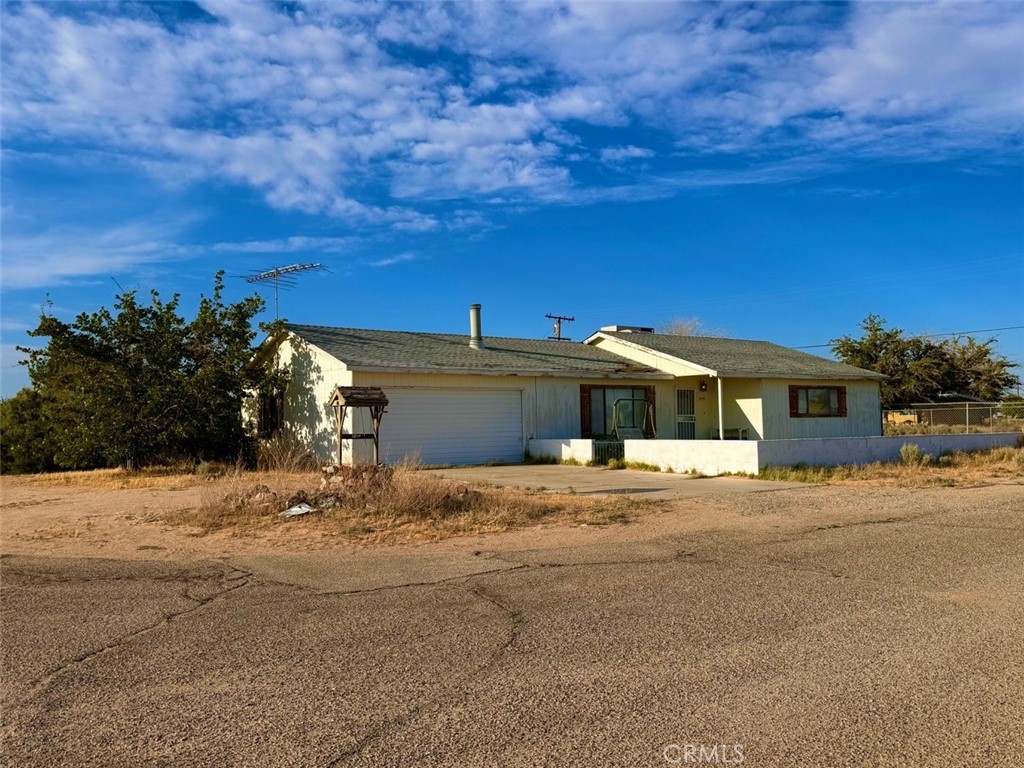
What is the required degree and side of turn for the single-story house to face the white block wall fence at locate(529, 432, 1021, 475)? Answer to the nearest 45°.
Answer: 0° — it already faces it

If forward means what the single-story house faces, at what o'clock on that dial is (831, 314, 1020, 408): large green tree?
The large green tree is roughly at 9 o'clock from the single-story house.

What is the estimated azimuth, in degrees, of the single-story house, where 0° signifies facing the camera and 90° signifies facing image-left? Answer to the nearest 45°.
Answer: approximately 315°

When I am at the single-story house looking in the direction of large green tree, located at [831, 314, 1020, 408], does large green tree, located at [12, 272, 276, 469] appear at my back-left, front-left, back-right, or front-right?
back-left

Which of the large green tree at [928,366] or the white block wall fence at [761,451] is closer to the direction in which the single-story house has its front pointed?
the white block wall fence

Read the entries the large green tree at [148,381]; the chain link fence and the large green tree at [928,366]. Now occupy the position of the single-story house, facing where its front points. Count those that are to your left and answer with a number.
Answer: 2

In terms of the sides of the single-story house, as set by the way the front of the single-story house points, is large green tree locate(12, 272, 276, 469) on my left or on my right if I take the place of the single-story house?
on my right

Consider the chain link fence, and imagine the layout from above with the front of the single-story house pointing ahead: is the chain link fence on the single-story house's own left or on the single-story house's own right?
on the single-story house's own left

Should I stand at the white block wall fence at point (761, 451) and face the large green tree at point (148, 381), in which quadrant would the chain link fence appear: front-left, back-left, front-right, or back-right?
back-right
